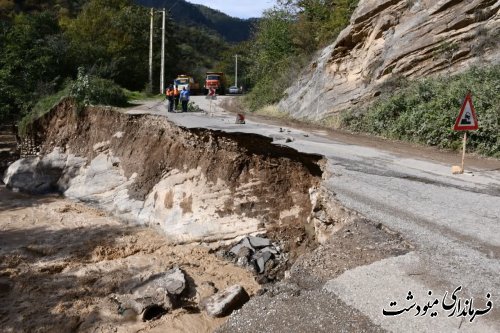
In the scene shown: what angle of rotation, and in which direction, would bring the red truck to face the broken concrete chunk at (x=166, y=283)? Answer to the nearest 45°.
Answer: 0° — it already faces it

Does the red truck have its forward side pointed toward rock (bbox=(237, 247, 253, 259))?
yes

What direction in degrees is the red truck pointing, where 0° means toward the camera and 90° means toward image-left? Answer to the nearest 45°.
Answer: approximately 0°

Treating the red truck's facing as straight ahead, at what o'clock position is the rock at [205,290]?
The rock is roughly at 12 o'clock from the red truck.

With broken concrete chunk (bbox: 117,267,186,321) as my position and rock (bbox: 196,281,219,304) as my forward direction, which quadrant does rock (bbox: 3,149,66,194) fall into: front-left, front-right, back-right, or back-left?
back-left

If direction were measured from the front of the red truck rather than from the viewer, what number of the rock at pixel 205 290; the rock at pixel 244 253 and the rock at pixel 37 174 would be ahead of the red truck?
3

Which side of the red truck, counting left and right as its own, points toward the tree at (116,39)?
right
